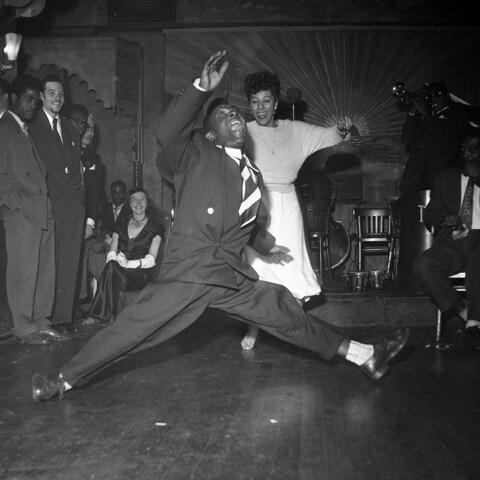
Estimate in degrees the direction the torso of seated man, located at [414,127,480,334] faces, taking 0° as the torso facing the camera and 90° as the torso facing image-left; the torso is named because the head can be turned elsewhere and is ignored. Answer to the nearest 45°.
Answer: approximately 0°

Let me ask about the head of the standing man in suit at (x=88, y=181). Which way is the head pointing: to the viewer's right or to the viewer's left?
to the viewer's right

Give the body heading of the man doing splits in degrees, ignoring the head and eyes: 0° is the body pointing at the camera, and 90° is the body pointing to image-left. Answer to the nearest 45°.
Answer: approximately 315°

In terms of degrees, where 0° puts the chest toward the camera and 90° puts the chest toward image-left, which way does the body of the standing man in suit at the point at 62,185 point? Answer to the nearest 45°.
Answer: approximately 315°

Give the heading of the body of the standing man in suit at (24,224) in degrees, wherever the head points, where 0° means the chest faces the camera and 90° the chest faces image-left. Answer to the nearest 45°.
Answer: approximately 315°

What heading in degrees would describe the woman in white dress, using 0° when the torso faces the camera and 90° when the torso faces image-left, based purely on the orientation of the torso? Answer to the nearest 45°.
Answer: approximately 0°

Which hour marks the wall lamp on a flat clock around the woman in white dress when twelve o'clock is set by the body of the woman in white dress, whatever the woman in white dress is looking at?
The wall lamp is roughly at 4 o'clock from the woman in white dress.

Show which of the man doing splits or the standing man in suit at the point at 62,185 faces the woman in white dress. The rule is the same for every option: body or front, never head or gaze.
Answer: the standing man in suit

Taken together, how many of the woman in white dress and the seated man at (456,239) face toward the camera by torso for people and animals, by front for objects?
2
